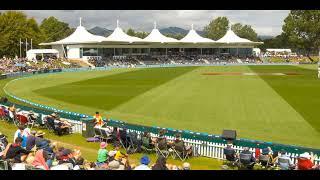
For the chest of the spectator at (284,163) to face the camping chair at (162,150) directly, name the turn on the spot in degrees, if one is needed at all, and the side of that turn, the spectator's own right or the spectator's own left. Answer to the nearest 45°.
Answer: approximately 90° to the spectator's own left

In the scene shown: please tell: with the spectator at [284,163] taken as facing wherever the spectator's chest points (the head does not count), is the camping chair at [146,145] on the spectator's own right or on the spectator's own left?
on the spectator's own left

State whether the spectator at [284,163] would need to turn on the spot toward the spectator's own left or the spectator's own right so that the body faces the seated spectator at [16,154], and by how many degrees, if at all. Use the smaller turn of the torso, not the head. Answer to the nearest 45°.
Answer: approximately 135° to the spectator's own left

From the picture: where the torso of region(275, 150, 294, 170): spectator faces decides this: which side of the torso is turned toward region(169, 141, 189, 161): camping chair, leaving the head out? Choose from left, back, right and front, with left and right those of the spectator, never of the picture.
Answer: left

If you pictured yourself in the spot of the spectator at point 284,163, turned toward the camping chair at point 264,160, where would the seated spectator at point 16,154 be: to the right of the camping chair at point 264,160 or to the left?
left

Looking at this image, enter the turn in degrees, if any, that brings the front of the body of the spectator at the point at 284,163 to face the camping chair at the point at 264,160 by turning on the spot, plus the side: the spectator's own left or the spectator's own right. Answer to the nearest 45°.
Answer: approximately 45° to the spectator's own left

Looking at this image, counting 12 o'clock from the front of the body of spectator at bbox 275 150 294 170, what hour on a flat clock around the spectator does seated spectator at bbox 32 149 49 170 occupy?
The seated spectator is roughly at 8 o'clock from the spectator.

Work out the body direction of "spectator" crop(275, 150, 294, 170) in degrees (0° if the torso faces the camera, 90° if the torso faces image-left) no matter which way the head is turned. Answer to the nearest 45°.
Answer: approximately 180°

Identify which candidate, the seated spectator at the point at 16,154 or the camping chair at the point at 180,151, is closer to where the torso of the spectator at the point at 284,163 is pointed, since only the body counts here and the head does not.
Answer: the camping chair

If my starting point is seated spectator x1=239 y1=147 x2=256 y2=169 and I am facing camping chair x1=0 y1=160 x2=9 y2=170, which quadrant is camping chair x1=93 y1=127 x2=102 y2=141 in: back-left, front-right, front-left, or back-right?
front-right

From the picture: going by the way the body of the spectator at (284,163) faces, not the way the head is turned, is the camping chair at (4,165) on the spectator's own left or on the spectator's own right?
on the spectator's own left

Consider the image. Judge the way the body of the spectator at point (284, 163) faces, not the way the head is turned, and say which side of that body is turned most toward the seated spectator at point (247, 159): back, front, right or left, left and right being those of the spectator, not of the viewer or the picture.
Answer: left

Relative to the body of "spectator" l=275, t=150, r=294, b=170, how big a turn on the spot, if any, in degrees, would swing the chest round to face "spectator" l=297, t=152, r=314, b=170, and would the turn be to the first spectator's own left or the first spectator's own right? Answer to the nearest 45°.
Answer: approximately 135° to the first spectator's own right

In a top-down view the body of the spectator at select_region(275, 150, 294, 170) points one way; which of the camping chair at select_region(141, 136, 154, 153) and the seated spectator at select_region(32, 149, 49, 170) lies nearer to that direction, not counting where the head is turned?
the camping chair
